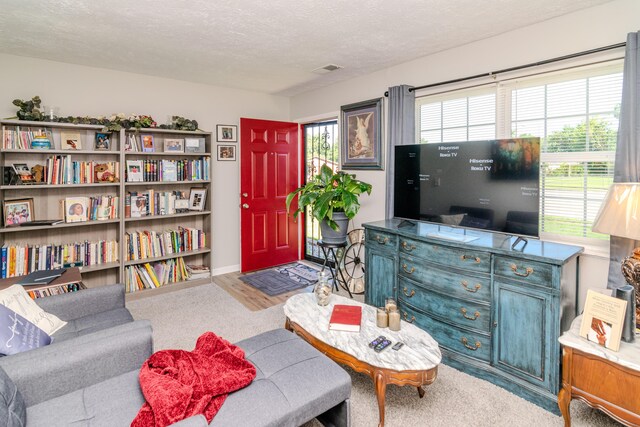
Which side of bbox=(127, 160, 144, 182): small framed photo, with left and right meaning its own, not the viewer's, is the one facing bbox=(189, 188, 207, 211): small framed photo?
left

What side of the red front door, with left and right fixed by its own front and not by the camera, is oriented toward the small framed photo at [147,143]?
right

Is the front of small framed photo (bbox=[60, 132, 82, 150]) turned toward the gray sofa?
yes

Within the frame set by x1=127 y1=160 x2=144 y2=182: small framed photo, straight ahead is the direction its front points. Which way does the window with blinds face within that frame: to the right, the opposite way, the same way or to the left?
to the right

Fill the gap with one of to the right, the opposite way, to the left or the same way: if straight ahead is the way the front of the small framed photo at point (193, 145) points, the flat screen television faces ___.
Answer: to the right

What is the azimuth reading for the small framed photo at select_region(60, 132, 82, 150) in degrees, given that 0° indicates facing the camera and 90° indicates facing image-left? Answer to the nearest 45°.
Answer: approximately 0°

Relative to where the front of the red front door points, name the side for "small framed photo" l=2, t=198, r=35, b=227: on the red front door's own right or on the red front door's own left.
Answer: on the red front door's own right

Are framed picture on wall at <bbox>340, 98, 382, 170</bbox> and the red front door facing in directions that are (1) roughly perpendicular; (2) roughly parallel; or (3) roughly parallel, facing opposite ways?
roughly perpendicular

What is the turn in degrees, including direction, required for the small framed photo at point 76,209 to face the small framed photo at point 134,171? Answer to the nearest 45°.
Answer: approximately 90° to its left

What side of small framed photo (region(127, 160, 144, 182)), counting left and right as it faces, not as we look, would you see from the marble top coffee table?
front

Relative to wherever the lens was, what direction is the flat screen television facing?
facing the viewer and to the left of the viewer

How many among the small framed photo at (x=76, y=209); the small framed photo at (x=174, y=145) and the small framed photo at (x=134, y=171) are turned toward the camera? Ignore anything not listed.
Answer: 3

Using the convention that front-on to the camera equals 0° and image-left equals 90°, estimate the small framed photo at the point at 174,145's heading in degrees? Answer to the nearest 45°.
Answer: approximately 0°

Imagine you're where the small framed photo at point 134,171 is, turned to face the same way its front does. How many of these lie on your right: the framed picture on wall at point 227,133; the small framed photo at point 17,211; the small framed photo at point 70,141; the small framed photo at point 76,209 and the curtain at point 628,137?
3
